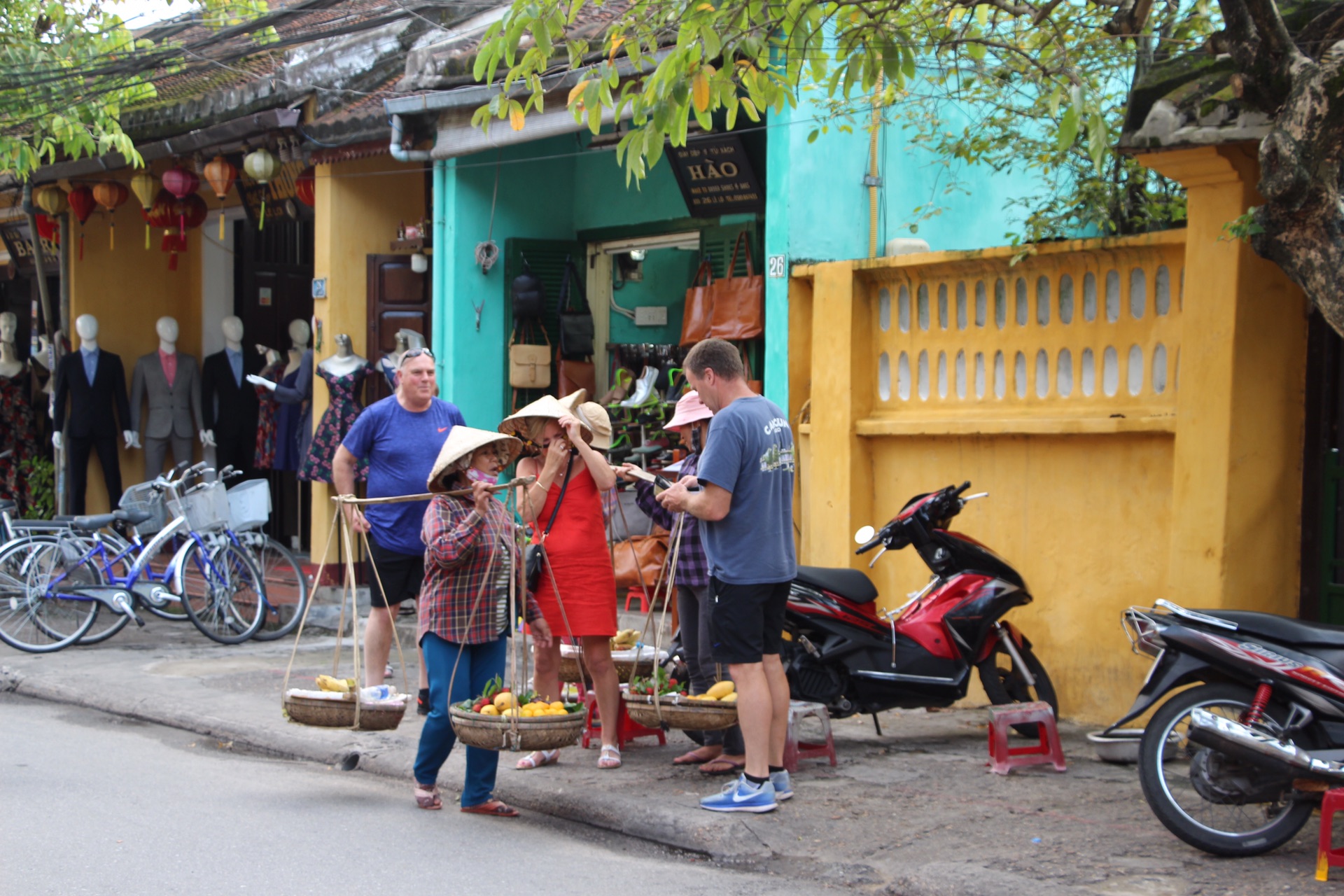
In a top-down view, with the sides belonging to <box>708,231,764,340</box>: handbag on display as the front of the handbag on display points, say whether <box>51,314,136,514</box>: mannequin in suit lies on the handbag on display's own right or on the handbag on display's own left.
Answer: on the handbag on display's own right

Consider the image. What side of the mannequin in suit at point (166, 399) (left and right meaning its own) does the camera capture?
front

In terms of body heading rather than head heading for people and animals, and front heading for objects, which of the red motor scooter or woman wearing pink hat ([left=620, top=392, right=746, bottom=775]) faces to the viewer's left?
the woman wearing pink hat

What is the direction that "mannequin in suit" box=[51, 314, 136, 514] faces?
toward the camera

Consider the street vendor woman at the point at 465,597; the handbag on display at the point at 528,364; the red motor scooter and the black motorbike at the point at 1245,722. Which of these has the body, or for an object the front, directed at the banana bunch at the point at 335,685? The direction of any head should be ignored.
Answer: the handbag on display

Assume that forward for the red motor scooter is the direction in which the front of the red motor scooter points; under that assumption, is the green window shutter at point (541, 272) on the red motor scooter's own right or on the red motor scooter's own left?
on the red motor scooter's own left

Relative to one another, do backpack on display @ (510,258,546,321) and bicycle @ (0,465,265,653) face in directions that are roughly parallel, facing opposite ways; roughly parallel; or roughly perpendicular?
roughly perpendicular

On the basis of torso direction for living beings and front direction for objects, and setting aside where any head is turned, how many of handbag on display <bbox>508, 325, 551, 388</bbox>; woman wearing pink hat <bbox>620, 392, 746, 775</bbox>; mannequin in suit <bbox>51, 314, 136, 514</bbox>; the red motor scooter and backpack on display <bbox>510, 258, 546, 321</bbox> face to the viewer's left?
1

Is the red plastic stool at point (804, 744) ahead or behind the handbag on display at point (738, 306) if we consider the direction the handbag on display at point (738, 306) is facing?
ahead

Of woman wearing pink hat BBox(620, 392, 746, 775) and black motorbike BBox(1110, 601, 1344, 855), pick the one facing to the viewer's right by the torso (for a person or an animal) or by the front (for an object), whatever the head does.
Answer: the black motorbike

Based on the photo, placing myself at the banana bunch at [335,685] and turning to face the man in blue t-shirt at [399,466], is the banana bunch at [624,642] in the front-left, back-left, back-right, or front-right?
front-right

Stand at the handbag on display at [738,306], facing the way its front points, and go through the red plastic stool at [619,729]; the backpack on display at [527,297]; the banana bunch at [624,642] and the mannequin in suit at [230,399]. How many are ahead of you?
2

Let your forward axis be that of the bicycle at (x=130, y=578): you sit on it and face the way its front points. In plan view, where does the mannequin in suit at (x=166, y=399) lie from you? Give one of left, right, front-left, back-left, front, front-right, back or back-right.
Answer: left
